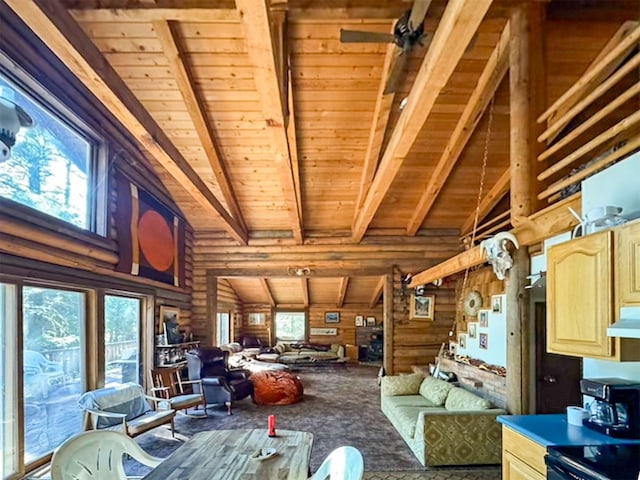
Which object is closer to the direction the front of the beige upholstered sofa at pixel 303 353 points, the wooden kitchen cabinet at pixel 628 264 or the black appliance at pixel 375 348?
the wooden kitchen cabinet

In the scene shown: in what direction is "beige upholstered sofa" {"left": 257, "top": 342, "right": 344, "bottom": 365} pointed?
toward the camera

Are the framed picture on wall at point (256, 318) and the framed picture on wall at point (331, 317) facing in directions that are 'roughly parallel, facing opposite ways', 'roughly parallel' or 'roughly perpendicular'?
roughly parallel

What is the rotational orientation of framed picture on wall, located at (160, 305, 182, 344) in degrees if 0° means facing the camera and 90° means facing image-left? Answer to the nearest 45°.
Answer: approximately 315°

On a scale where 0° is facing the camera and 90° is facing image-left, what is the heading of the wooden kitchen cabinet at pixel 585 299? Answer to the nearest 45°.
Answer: approximately 45°

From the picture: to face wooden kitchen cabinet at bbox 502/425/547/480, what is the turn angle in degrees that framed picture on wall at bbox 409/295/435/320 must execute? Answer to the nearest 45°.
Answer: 0° — it already faces it

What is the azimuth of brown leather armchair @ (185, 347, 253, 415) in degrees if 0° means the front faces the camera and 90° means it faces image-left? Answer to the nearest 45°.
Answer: approximately 315°

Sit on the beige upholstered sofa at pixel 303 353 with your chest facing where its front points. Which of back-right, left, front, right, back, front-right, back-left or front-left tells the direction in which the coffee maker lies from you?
front

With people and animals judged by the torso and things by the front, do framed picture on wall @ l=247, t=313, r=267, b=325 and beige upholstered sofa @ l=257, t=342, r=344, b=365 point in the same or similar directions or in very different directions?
same or similar directions

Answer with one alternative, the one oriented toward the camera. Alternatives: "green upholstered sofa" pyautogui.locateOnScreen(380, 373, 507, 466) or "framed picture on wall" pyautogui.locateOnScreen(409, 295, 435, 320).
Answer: the framed picture on wall
